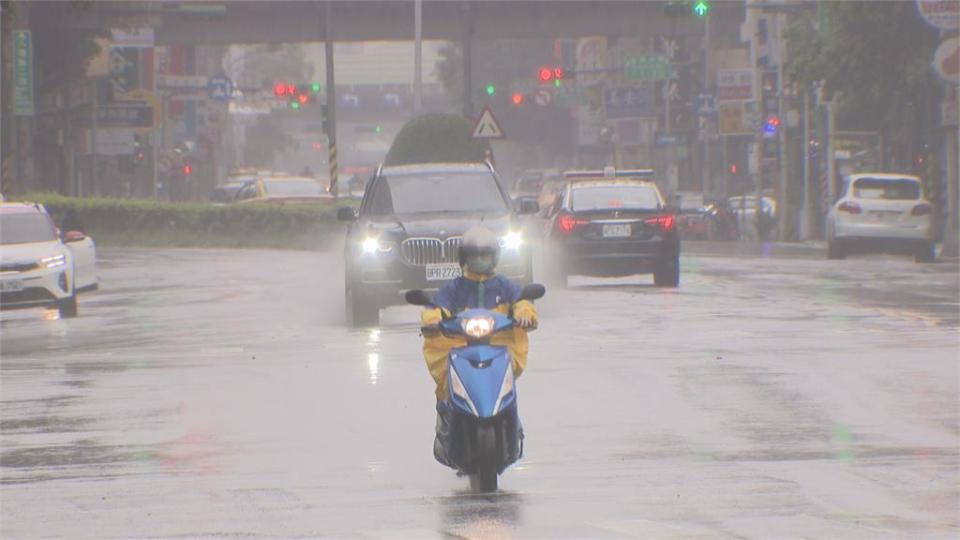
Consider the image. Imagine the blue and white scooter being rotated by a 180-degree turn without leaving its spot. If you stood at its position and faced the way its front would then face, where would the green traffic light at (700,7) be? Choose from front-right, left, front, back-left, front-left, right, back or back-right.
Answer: front

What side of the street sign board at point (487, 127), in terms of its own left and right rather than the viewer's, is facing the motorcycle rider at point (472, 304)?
front

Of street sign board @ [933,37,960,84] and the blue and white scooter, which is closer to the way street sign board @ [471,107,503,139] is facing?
the blue and white scooter

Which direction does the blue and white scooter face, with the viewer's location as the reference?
facing the viewer

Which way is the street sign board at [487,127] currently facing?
toward the camera

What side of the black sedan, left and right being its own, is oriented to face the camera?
back

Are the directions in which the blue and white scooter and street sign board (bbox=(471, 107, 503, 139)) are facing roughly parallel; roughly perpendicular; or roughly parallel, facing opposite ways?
roughly parallel

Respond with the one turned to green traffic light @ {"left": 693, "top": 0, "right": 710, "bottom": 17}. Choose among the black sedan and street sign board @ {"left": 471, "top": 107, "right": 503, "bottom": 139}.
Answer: the black sedan

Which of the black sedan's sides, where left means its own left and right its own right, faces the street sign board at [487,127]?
front

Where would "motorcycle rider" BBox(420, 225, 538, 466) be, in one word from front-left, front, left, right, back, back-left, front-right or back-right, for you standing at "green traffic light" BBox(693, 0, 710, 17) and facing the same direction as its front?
front

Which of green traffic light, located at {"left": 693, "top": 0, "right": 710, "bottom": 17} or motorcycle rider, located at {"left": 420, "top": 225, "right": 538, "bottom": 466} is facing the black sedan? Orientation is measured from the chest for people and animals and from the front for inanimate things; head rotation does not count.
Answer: the green traffic light

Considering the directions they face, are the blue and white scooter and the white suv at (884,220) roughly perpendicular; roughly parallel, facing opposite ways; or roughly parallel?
roughly parallel, facing opposite ways

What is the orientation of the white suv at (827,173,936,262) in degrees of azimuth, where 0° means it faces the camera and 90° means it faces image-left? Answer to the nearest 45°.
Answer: approximately 180°

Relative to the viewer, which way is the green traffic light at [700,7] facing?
toward the camera
